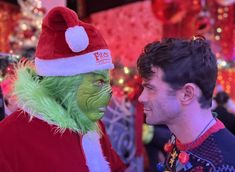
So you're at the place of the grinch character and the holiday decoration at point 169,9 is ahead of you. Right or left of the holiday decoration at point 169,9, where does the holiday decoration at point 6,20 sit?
left

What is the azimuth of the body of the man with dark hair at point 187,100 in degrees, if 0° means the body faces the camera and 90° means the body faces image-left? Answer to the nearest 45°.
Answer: approximately 90°

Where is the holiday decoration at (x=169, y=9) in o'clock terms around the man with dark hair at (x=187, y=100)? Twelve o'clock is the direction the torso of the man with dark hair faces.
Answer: The holiday decoration is roughly at 3 o'clock from the man with dark hair.

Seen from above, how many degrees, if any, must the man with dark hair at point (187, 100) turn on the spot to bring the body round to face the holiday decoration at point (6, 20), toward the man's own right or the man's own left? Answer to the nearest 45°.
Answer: approximately 45° to the man's own right

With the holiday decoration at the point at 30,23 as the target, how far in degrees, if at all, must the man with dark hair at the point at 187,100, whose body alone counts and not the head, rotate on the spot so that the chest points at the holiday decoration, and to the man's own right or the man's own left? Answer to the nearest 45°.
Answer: approximately 45° to the man's own right

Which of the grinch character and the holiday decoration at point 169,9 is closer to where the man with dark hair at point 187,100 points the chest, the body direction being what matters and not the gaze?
the grinch character
